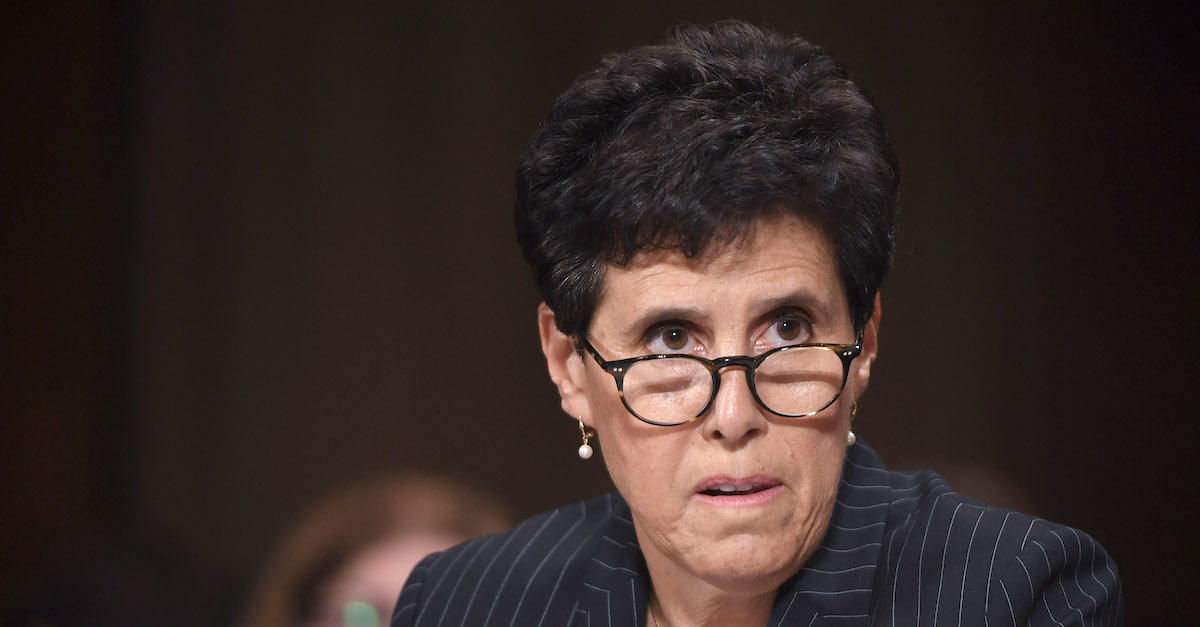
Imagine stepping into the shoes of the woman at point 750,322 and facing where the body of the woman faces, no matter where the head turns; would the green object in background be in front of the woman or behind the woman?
behind

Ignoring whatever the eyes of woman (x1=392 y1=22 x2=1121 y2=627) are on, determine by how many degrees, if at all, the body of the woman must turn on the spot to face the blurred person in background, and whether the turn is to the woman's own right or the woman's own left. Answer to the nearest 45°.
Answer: approximately 135° to the woman's own right

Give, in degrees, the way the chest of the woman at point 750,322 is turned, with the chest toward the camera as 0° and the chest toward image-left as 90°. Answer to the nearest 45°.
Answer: approximately 0°
